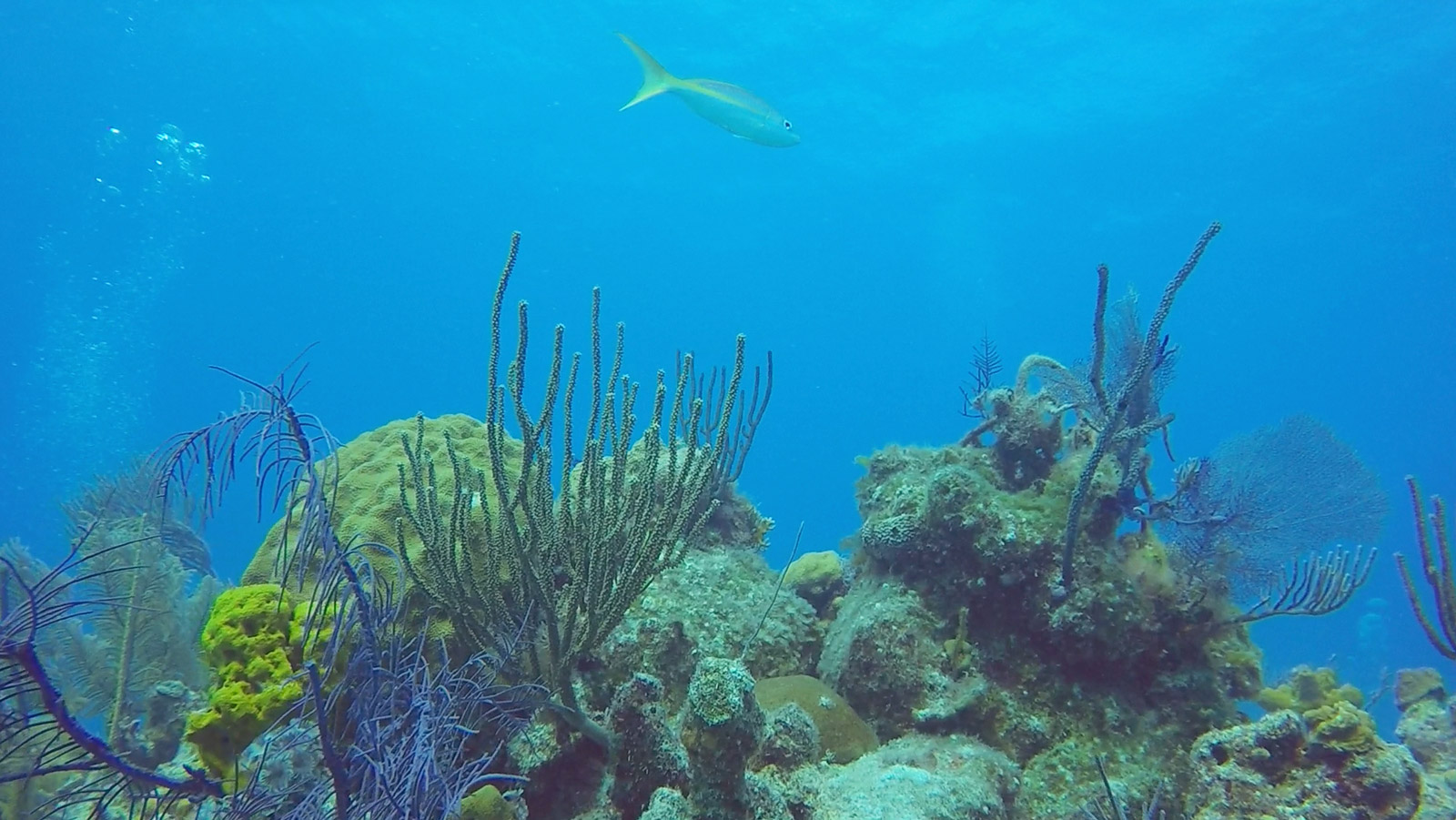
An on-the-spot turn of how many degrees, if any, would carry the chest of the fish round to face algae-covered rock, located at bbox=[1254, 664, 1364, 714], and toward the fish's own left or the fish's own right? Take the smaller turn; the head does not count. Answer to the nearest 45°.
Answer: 0° — it already faces it

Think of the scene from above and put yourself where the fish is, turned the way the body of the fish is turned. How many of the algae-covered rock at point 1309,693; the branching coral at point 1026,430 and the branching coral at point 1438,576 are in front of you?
3

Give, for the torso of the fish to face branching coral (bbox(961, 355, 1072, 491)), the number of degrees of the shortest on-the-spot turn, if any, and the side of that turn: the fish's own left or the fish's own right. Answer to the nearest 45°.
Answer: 0° — it already faces it

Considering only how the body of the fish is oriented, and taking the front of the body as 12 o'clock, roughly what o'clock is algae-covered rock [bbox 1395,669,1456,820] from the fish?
The algae-covered rock is roughly at 12 o'clock from the fish.

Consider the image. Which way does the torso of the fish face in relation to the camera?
to the viewer's right
